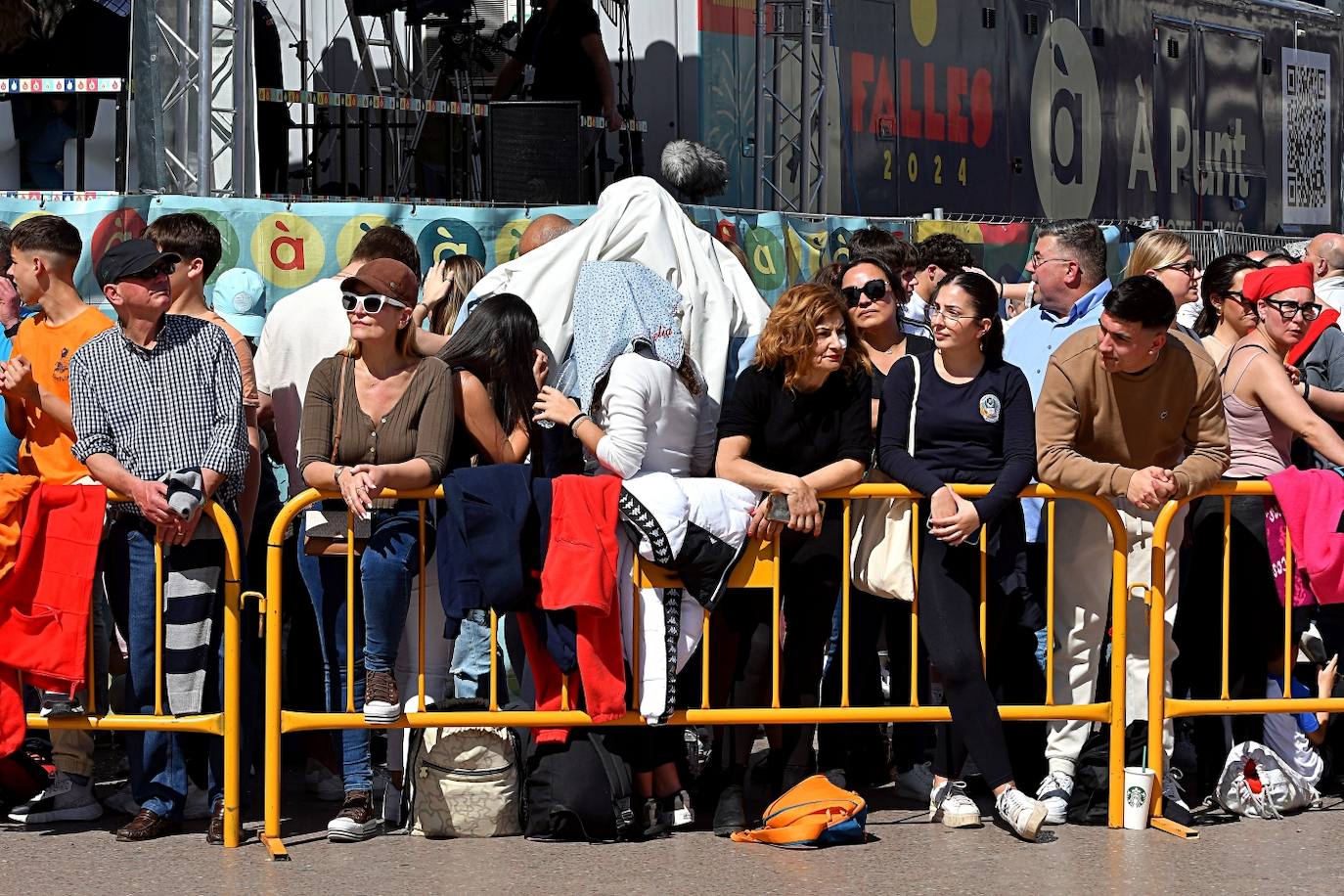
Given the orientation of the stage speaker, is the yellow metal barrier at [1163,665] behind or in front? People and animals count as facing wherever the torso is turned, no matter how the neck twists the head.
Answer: in front

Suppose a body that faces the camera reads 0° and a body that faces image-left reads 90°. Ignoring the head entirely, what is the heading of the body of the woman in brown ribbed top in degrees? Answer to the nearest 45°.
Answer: approximately 0°

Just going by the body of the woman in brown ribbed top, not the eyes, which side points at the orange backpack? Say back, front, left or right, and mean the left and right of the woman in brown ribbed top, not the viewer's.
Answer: left

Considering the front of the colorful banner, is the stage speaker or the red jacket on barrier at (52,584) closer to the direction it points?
the red jacket on barrier

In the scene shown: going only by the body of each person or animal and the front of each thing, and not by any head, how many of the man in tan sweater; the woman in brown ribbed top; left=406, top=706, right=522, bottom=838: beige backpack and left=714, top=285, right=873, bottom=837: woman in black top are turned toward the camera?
4

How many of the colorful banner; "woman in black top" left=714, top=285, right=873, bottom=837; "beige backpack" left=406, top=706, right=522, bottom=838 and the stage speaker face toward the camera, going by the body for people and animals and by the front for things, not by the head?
4

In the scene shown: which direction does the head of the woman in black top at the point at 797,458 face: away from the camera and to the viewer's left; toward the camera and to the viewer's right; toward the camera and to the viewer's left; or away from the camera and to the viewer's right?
toward the camera and to the viewer's right

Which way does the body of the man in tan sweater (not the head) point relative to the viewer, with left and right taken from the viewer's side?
facing the viewer

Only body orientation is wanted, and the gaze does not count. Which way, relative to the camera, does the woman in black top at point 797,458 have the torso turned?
toward the camera

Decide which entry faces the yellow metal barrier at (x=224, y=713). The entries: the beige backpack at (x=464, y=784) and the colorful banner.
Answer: the colorful banner

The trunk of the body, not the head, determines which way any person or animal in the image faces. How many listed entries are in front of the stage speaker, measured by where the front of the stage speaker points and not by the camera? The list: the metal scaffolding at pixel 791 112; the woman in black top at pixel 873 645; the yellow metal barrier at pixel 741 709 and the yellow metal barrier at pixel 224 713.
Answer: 3

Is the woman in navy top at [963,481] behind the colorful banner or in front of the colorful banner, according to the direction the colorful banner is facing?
in front

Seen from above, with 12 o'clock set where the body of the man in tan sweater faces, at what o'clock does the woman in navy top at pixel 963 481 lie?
The woman in navy top is roughly at 2 o'clock from the man in tan sweater.

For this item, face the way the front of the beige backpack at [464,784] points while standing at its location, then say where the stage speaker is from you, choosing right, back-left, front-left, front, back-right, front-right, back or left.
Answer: back

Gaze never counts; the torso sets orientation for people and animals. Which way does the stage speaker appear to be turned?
toward the camera
